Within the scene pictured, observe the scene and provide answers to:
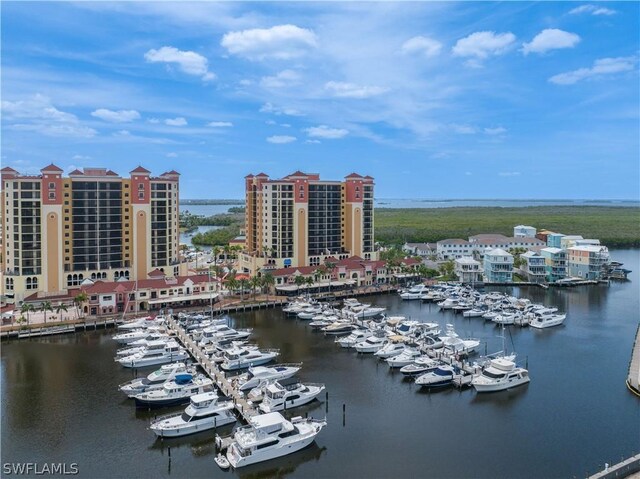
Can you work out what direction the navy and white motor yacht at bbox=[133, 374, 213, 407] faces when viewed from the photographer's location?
facing the viewer and to the left of the viewer

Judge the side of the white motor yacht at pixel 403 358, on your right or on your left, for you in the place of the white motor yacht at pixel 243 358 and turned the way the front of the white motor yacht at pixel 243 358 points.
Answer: on your right

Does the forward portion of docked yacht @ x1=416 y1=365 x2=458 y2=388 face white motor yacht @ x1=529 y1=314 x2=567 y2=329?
no

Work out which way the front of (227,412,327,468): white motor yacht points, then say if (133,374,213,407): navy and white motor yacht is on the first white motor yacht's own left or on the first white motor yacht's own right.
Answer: on the first white motor yacht's own left

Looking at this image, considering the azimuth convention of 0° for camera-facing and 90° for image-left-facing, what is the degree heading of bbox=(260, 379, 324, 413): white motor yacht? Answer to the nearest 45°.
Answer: approximately 225°

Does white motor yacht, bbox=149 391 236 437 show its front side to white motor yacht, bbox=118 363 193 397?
no

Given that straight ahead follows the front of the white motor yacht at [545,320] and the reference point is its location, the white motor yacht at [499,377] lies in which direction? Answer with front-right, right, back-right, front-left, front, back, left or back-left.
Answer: back-right

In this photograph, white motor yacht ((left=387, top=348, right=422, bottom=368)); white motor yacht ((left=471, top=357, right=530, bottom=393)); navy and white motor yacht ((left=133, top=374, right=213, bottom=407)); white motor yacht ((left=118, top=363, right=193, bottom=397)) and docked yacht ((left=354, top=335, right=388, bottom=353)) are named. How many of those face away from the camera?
0

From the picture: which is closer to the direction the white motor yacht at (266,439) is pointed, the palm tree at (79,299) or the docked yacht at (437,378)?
the docked yacht

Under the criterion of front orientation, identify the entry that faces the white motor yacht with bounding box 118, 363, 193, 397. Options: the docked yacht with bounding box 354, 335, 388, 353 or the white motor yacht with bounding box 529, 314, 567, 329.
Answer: the docked yacht

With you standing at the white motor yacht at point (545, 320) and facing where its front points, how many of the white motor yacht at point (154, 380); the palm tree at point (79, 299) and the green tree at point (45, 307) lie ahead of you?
0

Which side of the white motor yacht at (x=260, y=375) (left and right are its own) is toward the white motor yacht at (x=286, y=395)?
right

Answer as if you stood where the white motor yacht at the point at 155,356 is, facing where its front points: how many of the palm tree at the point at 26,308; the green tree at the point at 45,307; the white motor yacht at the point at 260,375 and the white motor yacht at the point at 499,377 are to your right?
2

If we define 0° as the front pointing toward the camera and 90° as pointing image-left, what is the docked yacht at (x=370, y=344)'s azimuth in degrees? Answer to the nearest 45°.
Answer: approximately 45°

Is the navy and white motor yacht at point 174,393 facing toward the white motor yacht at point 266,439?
no

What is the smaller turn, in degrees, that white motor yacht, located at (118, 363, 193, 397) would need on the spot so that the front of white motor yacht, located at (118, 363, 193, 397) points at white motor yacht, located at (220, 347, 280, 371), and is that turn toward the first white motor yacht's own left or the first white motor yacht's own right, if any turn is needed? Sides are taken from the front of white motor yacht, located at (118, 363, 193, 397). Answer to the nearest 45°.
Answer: approximately 180°
